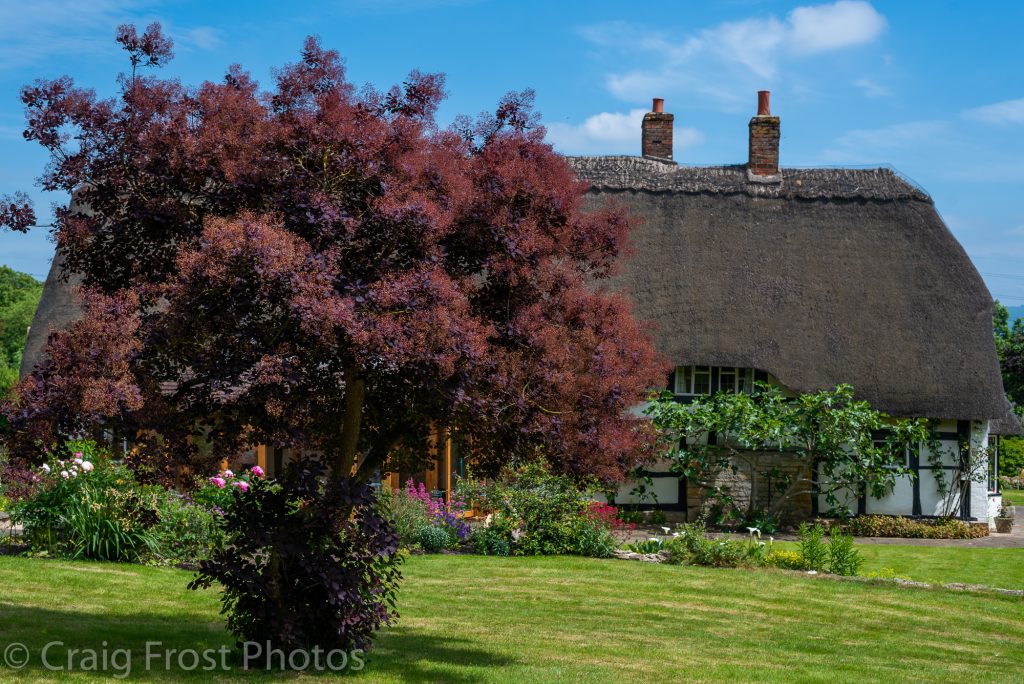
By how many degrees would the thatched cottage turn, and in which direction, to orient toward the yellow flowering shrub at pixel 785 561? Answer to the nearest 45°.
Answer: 0° — it already faces it

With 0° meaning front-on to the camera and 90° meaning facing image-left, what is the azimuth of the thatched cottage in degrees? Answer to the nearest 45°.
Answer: approximately 0°

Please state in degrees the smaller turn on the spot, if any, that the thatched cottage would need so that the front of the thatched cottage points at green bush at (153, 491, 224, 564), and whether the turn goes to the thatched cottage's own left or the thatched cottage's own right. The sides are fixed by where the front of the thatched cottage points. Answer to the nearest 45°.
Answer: approximately 45° to the thatched cottage's own right

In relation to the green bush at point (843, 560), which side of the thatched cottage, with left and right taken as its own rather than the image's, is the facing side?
front

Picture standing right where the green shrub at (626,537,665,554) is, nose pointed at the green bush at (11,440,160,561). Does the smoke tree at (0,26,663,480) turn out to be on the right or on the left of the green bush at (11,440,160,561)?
left

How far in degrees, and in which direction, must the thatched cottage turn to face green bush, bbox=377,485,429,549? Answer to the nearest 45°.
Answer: approximately 45° to its right

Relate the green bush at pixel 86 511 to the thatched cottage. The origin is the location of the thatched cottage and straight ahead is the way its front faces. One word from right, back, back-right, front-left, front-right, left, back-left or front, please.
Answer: front-right

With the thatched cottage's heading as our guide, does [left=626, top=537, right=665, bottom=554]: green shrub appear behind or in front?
in front

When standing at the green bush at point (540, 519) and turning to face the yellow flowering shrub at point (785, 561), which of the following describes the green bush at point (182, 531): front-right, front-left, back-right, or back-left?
back-right
